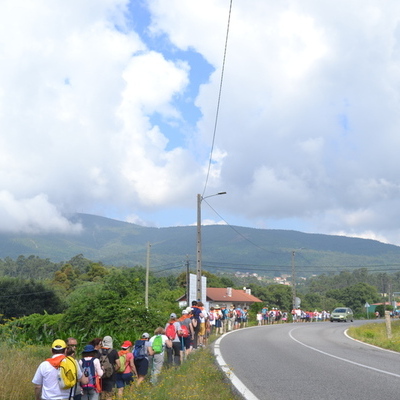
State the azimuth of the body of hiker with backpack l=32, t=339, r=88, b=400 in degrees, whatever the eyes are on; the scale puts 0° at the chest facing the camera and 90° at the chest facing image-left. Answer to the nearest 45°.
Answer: approximately 180°

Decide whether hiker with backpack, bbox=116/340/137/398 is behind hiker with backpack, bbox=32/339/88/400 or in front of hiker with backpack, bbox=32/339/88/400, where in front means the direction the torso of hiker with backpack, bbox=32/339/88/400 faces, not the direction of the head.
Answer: in front

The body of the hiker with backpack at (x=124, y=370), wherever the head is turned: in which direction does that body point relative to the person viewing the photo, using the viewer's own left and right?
facing away from the viewer and to the right of the viewer

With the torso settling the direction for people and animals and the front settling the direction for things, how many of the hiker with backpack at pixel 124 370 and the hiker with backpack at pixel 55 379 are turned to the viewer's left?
0

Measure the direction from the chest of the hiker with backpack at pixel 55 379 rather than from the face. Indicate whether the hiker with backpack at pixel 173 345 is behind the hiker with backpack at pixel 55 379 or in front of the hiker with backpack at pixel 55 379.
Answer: in front

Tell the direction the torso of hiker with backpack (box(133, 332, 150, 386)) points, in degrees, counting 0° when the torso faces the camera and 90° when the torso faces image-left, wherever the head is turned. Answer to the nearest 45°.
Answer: approximately 225°

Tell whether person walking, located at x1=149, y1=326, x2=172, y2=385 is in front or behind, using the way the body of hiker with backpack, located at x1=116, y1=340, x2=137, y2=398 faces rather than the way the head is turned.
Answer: in front
